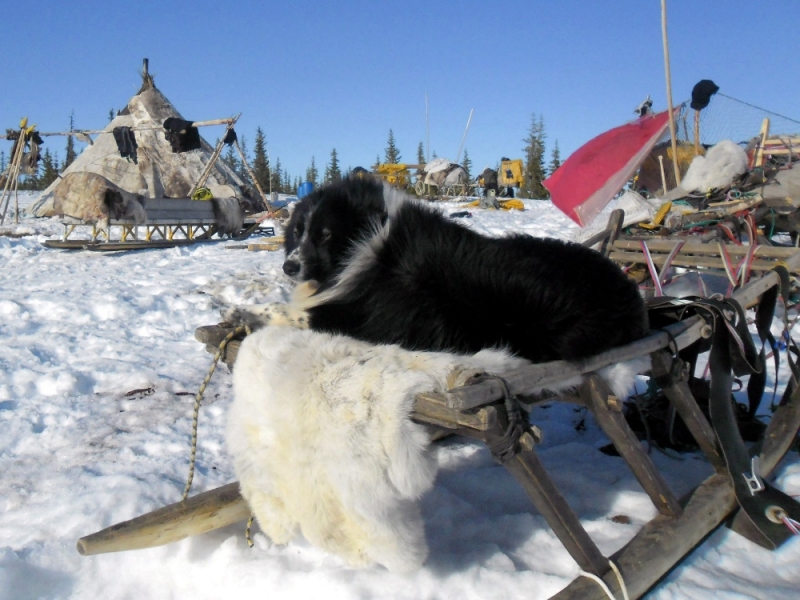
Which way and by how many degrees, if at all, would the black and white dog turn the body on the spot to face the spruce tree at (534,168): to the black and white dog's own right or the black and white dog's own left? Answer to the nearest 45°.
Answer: approximately 90° to the black and white dog's own right

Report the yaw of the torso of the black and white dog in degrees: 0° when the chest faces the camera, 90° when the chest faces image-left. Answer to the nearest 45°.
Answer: approximately 90°

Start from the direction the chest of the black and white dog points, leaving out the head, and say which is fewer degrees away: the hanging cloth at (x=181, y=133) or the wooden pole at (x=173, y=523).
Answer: the wooden pole

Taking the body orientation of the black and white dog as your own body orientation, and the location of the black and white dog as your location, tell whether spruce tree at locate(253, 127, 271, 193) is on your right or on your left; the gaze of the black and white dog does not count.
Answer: on your right

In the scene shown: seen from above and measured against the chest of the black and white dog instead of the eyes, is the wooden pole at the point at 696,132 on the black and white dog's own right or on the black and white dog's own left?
on the black and white dog's own right

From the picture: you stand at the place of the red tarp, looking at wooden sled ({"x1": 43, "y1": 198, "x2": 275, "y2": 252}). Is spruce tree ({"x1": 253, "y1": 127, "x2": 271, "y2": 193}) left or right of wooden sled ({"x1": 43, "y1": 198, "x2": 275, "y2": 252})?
right

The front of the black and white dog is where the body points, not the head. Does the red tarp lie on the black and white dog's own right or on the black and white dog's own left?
on the black and white dog's own right

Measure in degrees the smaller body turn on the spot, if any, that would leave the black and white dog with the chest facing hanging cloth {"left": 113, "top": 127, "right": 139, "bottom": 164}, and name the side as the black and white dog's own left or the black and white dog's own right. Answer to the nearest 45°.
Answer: approximately 45° to the black and white dog's own right

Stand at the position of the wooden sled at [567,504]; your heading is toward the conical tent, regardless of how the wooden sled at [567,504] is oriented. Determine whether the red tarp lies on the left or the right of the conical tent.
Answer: right

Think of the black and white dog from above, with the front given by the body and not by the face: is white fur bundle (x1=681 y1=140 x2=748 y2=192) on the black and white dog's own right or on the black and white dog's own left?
on the black and white dog's own right
